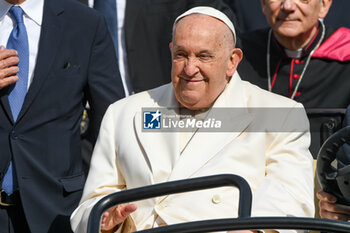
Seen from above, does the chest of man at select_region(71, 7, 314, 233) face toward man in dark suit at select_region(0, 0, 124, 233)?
no

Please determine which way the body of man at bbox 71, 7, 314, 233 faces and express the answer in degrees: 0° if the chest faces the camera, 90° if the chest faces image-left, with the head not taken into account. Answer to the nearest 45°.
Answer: approximately 45°
